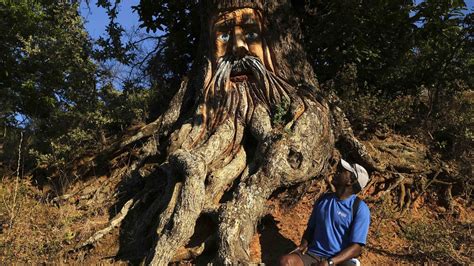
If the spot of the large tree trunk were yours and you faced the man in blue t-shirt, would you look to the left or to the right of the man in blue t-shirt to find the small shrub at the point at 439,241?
left

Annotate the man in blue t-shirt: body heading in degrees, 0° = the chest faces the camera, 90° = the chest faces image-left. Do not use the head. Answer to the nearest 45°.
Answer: approximately 45°

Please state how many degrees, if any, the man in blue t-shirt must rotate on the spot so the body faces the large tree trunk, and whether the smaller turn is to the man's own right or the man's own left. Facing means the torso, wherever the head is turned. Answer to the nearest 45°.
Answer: approximately 90° to the man's own right

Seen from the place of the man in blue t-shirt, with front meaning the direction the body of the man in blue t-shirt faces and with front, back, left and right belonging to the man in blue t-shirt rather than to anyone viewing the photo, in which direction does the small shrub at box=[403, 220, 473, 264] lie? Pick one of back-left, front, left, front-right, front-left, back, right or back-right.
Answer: back
